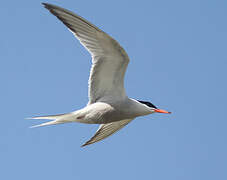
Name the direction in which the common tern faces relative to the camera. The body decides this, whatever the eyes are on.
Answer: to the viewer's right
